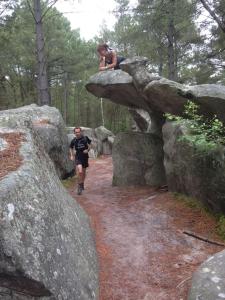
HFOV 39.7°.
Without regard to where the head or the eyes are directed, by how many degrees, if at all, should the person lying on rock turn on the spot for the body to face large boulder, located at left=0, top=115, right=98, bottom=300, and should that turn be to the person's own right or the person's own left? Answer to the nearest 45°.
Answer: approximately 45° to the person's own left

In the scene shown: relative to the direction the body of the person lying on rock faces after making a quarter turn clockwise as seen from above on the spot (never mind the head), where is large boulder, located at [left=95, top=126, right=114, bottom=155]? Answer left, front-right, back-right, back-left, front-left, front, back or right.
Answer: front-right

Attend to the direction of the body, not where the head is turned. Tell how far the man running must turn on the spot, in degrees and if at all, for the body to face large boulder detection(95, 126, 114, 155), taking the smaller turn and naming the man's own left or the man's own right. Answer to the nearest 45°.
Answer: approximately 180°

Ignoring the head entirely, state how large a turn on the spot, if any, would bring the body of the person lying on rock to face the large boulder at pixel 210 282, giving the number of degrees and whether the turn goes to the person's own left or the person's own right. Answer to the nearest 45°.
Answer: approximately 45° to the person's own left

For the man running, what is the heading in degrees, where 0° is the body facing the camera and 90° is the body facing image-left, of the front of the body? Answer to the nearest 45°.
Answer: approximately 0°

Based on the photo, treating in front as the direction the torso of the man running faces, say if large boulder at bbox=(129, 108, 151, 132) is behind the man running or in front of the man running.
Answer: behind

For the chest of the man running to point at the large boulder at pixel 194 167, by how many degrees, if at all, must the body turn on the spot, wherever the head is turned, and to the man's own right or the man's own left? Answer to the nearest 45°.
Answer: approximately 45° to the man's own left

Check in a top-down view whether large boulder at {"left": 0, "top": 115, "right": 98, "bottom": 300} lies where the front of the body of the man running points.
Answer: yes
